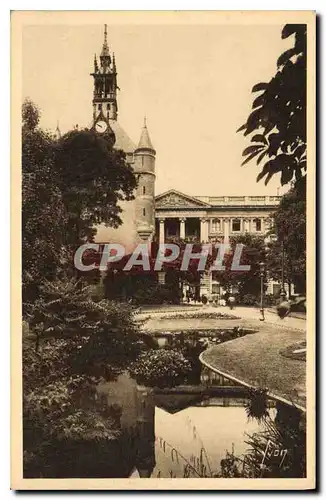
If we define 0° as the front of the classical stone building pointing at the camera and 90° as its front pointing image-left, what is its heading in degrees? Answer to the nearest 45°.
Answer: approximately 0°
